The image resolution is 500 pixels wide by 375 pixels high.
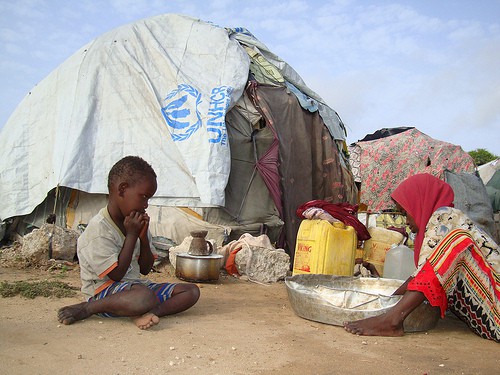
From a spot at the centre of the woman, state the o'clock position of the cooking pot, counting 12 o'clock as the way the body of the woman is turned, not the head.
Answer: The cooking pot is roughly at 1 o'clock from the woman.

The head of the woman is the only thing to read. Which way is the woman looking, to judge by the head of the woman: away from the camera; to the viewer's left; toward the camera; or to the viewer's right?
to the viewer's left

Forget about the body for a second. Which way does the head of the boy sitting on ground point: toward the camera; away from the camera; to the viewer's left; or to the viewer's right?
to the viewer's right

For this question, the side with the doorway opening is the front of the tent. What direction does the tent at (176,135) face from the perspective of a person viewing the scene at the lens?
facing the viewer and to the right of the viewer

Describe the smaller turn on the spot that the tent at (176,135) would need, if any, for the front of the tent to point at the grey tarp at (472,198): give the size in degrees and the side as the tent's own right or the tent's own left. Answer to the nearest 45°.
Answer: approximately 45° to the tent's own left

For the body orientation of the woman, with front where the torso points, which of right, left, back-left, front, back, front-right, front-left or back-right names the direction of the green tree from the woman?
right

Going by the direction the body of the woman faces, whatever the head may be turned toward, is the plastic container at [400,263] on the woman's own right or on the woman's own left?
on the woman's own right

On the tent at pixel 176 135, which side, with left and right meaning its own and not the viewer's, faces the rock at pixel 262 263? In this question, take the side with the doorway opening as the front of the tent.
front

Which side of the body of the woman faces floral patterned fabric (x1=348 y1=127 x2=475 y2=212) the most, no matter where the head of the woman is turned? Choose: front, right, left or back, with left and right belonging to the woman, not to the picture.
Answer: right

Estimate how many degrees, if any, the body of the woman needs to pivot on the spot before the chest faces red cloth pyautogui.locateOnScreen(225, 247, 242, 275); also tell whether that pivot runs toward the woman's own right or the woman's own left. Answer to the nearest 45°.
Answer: approximately 45° to the woman's own right

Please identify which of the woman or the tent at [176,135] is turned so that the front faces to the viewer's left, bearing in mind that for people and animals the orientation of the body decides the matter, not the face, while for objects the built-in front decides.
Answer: the woman

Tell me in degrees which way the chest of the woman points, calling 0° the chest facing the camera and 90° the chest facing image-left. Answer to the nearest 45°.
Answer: approximately 90°

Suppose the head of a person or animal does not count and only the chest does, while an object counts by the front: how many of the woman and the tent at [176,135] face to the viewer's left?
1

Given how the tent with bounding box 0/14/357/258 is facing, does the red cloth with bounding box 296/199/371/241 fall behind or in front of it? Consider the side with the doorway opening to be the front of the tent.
in front

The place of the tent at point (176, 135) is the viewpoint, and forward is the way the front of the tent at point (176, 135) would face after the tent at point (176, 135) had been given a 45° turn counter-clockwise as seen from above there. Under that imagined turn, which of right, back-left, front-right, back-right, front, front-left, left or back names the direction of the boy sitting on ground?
right
